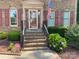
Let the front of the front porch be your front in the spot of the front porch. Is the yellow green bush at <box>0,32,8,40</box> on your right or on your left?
on your right

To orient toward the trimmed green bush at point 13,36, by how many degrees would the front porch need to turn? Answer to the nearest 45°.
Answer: approximately 45° to its right

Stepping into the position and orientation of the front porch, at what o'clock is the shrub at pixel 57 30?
The shrub is roughly at 10 o'clock from the front porch.

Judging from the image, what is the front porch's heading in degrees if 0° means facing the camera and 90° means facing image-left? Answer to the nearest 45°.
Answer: approximately 0°

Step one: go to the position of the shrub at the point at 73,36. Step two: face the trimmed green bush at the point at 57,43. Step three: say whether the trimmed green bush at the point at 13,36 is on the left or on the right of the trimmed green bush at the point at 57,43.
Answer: right
